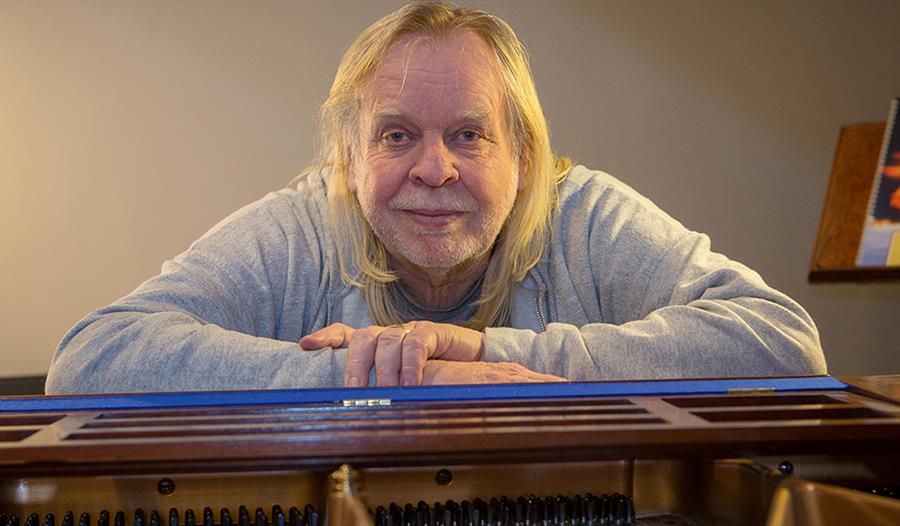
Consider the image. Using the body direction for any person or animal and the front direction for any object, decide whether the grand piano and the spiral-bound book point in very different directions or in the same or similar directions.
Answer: very different directions

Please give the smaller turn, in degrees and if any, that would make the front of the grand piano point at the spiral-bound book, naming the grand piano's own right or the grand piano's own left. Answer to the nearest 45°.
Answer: approximately 45° to the grand piano's own right

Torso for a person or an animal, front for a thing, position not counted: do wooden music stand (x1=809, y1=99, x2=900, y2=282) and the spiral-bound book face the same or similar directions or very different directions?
same or similar directions

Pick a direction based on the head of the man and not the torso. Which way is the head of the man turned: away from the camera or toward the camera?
toward the camera

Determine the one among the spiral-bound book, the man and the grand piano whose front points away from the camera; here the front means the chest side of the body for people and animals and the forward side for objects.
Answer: the grand piano

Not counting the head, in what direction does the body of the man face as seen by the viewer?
toward the camera

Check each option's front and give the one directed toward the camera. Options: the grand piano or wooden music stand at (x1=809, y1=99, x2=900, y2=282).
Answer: the wooden music stand

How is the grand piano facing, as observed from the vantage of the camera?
facing away from the viewer

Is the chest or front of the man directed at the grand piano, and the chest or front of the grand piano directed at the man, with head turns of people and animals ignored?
yes

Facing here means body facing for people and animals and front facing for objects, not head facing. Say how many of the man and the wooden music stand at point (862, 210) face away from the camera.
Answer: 0

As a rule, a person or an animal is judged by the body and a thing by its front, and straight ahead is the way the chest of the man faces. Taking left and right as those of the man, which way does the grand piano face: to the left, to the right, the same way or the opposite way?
the opposite way

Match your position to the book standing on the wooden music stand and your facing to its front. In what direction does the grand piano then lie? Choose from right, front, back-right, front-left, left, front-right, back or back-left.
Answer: front

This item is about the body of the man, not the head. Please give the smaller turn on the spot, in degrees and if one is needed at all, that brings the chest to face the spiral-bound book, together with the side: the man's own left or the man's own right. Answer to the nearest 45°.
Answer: approximately 135° to the man's own left

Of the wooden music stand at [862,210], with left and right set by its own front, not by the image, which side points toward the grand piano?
front

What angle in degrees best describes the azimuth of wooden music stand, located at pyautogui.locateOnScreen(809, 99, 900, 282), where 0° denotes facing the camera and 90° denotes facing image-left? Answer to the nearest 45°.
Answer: approximately 0°

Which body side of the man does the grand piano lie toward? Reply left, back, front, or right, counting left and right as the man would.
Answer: front

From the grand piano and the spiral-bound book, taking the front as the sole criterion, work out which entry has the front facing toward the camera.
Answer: the spiral-bound book

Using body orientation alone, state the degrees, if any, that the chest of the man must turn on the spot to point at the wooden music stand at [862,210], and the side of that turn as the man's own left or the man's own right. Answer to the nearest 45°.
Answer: approximately 135° to the man's own left

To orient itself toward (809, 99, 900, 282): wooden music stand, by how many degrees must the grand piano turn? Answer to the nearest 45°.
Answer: approximately 45° to its right

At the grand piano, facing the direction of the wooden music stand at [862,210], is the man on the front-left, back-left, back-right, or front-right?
front-left

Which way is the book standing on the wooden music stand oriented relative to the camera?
toward the camera
